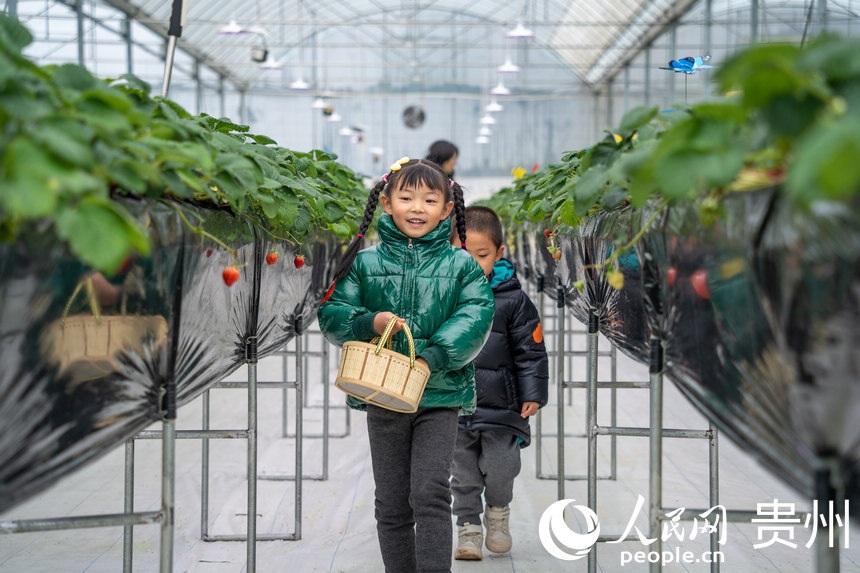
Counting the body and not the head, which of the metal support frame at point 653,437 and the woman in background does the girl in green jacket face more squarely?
the metal support frame

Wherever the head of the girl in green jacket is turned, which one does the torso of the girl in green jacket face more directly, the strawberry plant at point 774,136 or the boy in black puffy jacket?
the strawberry plant

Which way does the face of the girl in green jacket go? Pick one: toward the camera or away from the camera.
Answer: toward the camera

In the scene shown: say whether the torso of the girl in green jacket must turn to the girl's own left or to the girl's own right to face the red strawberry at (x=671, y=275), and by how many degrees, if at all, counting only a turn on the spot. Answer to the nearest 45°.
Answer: approximately 45° to the girl's own left

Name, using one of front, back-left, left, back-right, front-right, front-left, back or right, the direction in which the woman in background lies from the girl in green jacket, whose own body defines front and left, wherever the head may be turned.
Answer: back

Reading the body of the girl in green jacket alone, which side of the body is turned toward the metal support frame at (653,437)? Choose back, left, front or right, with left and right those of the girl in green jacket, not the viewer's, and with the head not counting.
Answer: left

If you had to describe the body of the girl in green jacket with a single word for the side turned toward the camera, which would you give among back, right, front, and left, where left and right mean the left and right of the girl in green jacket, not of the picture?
front

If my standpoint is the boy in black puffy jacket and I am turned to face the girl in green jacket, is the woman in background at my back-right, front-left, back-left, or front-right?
back-right

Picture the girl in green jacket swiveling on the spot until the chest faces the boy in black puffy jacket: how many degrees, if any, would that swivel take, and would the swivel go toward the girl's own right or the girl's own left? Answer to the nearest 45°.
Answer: approximately 180°
